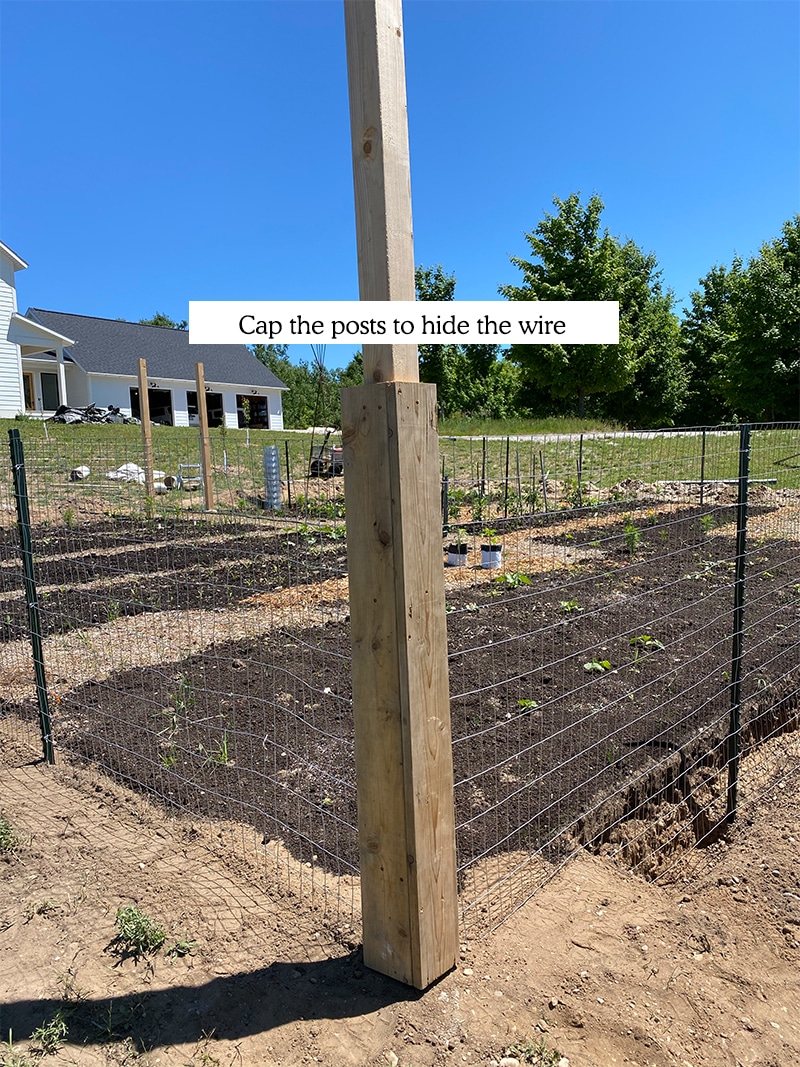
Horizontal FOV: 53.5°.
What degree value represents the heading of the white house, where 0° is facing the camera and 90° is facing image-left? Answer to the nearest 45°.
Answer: approximately 315°

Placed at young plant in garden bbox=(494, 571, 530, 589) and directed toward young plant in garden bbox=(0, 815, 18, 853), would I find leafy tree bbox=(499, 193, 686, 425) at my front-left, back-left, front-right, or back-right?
back-right

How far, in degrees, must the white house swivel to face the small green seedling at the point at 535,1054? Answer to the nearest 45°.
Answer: approximately 45° to its right

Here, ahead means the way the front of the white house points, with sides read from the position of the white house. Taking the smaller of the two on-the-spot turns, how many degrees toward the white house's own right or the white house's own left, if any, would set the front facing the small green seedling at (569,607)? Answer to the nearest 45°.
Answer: approximately 45° to the white house's own right

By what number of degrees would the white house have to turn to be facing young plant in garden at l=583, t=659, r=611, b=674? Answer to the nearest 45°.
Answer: approximately 45° to its right

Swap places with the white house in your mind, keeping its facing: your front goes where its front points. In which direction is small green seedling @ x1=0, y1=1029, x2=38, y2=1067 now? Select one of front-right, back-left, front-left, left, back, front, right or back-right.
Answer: front-right

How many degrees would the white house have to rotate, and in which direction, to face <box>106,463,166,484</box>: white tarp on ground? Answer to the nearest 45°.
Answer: approximately 45° to its right

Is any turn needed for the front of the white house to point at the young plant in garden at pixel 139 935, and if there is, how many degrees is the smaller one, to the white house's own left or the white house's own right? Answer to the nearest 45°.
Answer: approximately 45° to the white house's own right

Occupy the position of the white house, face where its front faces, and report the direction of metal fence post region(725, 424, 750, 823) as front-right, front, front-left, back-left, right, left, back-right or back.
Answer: front-right
